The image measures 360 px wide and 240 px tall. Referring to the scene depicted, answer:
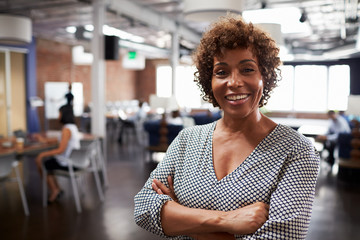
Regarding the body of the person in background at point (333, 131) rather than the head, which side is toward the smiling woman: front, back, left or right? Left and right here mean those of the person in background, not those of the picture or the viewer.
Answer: left

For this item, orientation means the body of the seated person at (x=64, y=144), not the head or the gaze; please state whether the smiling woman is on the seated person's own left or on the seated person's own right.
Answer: on the seated person's own left

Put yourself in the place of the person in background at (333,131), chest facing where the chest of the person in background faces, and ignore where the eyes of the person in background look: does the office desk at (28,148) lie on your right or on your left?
on your left

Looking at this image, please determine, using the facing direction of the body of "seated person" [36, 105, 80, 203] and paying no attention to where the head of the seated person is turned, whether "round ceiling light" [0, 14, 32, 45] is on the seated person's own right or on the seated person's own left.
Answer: on the seated person's own right

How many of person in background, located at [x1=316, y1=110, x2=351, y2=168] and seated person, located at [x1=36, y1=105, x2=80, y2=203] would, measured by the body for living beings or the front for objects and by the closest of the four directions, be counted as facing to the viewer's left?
2

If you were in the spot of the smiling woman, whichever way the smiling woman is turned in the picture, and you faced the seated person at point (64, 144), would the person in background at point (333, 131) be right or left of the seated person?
right

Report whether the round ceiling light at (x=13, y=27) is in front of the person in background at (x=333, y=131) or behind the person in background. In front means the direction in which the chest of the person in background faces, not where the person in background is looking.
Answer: in front

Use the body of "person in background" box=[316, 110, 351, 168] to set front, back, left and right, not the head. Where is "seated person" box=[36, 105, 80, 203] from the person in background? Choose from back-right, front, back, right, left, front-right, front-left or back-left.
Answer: front-left

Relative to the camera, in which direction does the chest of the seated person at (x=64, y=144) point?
to the viewer's left

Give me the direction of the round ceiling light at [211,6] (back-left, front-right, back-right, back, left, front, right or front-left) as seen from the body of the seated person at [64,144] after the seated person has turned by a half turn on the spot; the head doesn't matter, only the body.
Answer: front-right

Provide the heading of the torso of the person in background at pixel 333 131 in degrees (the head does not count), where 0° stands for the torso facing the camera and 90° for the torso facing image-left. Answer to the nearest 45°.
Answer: approximately 90°
